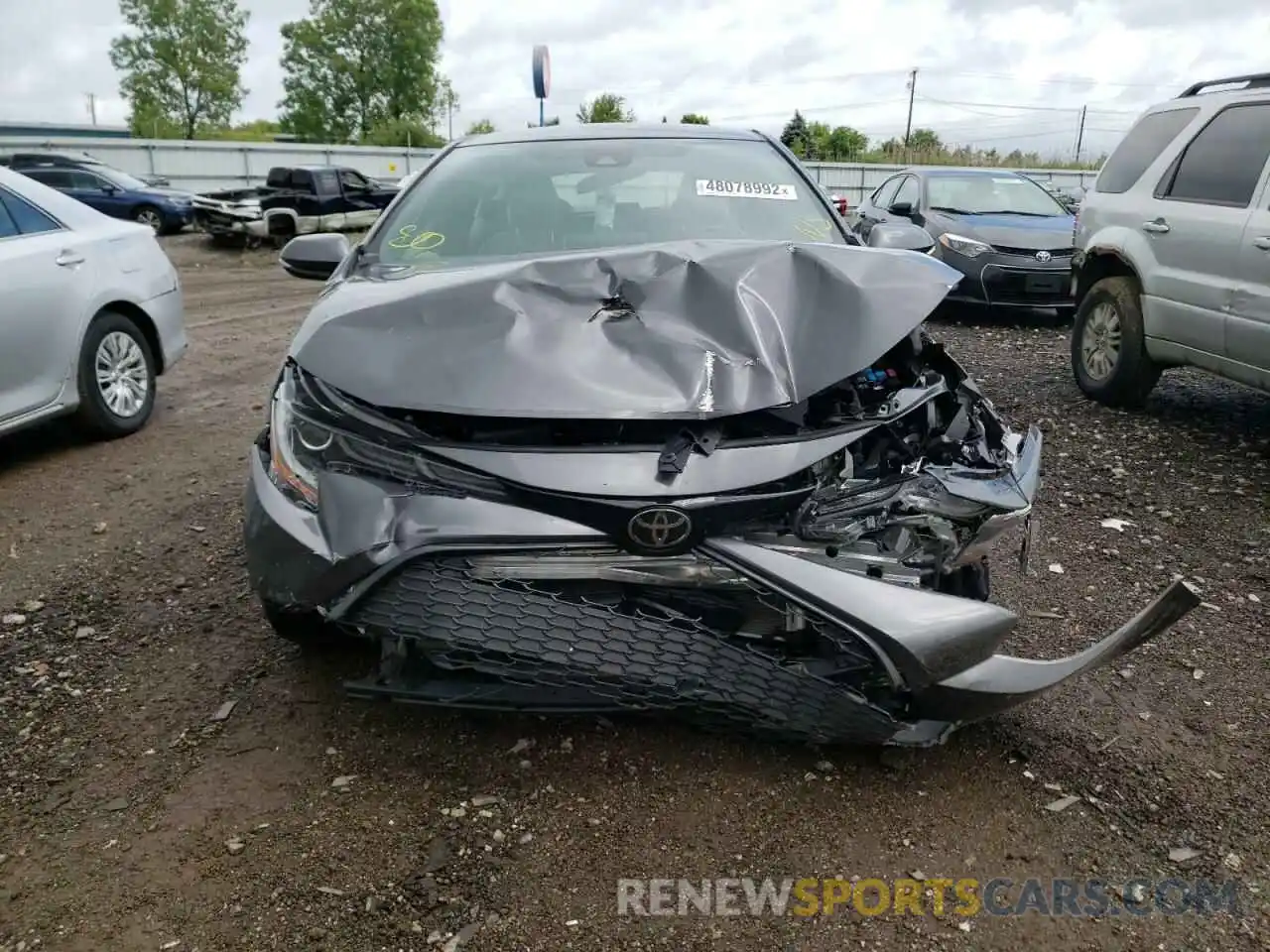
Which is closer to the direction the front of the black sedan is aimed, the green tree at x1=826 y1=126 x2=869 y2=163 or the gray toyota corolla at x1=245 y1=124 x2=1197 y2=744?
the gray toyota corolla

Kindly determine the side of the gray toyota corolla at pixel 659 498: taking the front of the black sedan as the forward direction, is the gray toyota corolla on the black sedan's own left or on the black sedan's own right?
on the black sedan's own right

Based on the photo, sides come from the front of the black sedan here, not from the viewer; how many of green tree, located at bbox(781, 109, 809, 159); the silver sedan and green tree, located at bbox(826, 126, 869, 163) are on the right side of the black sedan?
1

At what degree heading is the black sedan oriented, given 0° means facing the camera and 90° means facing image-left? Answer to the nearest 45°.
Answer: approximately 315°

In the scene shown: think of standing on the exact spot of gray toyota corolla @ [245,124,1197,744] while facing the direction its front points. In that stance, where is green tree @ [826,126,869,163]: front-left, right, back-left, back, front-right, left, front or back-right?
back

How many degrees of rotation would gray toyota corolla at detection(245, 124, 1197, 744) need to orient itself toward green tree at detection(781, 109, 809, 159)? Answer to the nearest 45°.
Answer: approximately 180°

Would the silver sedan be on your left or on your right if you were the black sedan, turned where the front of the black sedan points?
on your right

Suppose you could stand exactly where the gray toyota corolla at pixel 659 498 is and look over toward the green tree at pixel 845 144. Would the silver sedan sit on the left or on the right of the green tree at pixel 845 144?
left

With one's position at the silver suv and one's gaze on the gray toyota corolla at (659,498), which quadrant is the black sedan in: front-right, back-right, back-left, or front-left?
back-right

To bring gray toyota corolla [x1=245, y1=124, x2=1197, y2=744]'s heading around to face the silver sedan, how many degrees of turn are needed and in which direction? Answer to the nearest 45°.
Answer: approximately 135° to its right

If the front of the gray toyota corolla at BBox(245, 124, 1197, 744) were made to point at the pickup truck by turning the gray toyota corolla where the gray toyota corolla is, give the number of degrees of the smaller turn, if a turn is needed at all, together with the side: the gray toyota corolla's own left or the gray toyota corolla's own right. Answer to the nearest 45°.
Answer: approximately 135° to the gray toyota corolla's own right
